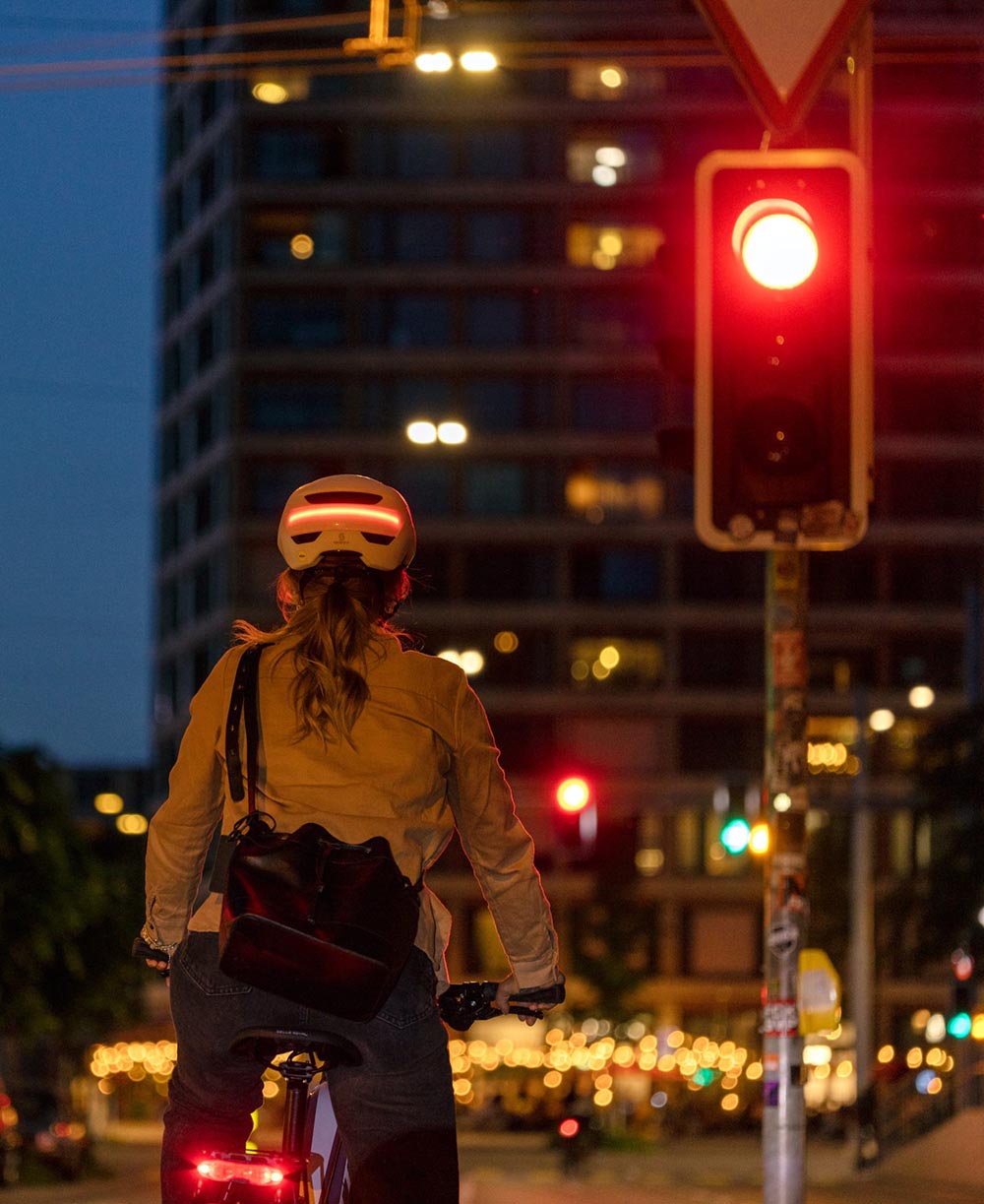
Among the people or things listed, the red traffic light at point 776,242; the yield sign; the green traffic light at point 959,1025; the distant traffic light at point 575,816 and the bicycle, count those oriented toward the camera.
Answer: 4

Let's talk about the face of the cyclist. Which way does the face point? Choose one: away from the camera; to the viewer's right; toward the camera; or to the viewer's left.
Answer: away from the camera

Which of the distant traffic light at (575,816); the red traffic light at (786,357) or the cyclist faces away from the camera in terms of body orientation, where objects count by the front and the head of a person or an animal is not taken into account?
the cyclist

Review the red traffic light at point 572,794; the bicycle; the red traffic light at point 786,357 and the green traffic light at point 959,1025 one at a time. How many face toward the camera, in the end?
3

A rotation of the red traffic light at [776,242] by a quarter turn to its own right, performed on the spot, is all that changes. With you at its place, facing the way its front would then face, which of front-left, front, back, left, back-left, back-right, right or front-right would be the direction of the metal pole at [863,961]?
right

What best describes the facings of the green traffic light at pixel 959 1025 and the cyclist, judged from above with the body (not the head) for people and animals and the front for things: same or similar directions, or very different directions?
very different directions

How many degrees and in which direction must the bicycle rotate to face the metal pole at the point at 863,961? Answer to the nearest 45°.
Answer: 0° — it already faces it

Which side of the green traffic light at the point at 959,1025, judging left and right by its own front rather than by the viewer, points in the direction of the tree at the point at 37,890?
right
